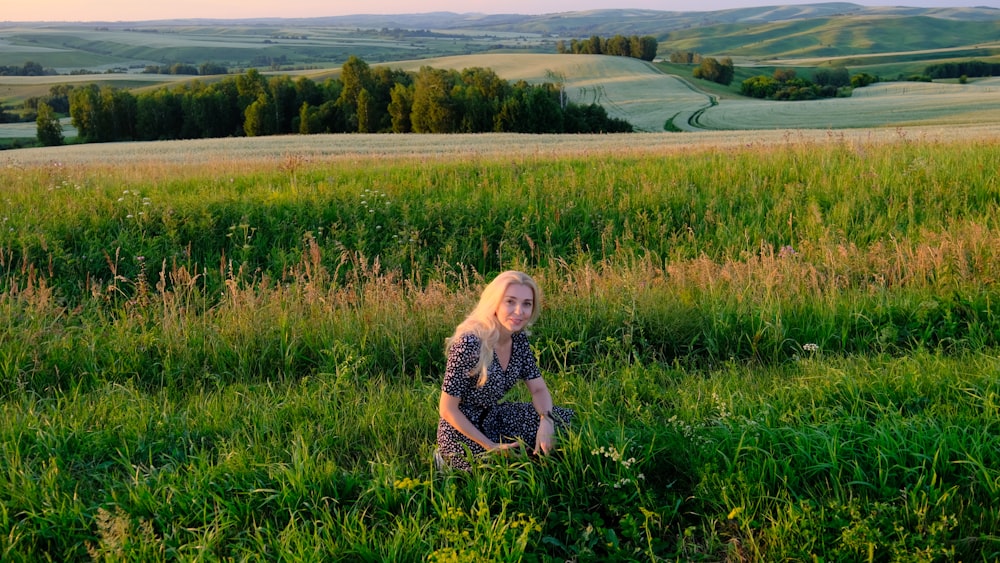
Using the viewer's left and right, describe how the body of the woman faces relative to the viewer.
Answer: facing the viewer and to the right of the viewer
